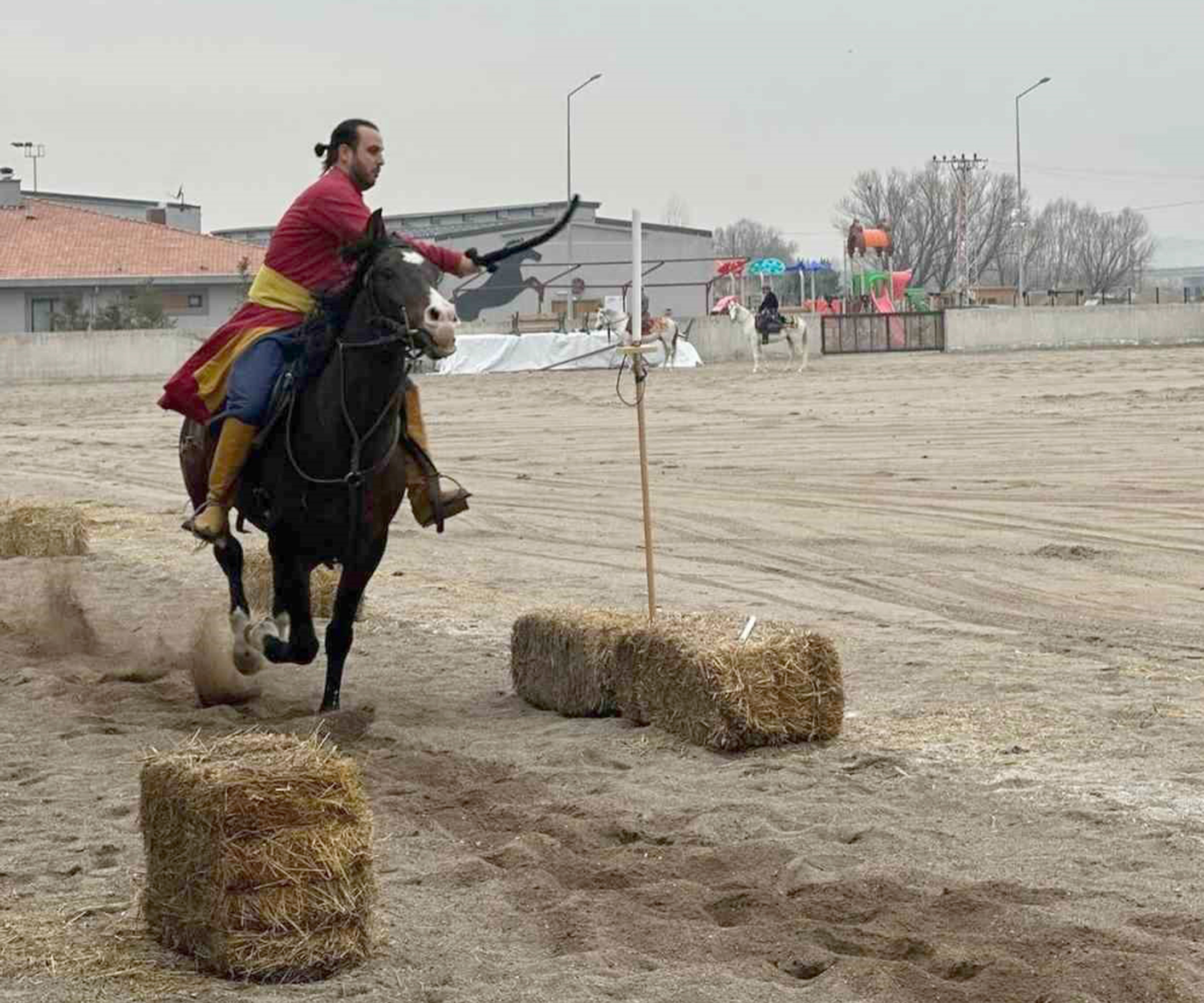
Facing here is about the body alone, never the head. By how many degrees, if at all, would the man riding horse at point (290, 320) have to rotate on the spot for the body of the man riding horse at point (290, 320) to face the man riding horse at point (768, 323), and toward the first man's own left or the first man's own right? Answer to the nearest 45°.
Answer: approximately 135° to the first man's own left

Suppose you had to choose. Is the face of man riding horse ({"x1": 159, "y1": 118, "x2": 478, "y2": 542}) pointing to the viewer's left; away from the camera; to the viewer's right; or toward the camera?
to the viewer's right

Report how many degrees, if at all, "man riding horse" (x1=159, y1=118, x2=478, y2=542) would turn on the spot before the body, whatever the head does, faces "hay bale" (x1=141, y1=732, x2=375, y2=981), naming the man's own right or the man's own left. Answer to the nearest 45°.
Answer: approximately 45° to the man's own right

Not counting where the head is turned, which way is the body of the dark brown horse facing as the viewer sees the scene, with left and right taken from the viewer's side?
facing the viewer and to the right of the viewer

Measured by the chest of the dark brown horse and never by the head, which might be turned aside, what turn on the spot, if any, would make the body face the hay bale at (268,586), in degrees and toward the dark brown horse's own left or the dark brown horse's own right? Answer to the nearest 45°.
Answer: approximately 135° to the dark brown horse's own left

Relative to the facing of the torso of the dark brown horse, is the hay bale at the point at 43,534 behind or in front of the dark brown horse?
behind

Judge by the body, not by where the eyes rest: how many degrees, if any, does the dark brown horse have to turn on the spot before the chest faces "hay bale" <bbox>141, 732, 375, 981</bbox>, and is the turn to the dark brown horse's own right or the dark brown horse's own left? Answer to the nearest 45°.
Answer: approximately 45° to the dark brown horse's own right

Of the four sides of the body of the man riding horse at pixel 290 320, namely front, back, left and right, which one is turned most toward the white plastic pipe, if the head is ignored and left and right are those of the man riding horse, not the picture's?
front
